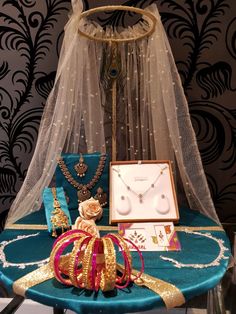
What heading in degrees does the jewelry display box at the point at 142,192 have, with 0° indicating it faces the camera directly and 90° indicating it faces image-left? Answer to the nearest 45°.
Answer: approximately 0°

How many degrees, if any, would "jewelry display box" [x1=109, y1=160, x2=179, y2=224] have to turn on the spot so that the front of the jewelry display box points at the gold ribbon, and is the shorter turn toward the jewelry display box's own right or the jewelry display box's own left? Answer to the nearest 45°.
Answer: approximately 45° to the jewelry display box's own right

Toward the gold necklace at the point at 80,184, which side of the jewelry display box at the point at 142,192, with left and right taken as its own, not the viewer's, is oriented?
right
